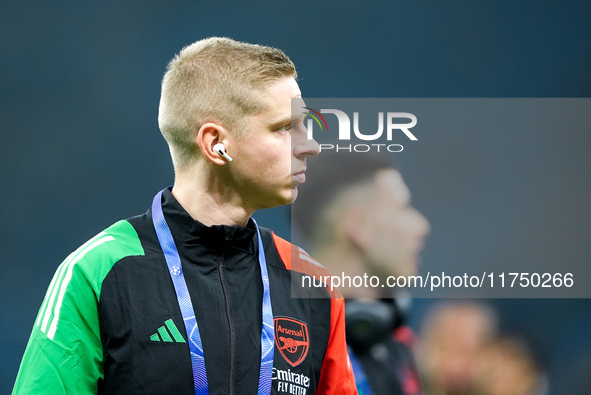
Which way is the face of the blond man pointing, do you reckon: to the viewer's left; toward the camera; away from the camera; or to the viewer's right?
to the viewer's right

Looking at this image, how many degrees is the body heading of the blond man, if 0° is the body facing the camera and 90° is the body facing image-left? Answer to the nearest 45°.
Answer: approximately 315°

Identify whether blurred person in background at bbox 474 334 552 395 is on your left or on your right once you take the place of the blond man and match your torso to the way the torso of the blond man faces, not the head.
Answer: on your left

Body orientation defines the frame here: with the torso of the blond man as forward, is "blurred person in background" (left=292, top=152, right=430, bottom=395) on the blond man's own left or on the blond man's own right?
on the blond man's own left

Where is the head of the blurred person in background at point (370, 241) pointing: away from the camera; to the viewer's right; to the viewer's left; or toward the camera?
to the viewer's right

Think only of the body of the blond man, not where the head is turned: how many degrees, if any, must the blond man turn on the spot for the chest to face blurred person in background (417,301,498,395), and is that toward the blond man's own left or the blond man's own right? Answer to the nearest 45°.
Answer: approximately 90° to the blond man's own left
